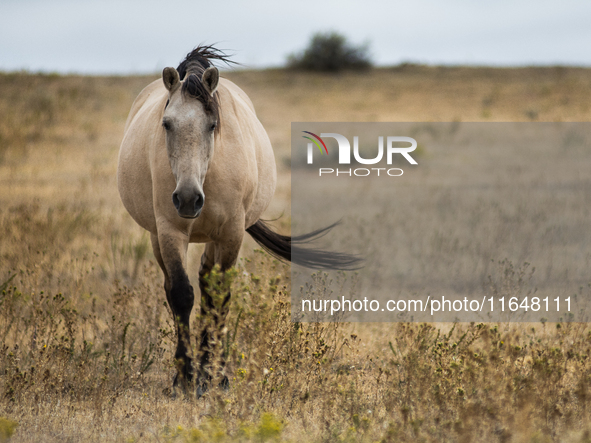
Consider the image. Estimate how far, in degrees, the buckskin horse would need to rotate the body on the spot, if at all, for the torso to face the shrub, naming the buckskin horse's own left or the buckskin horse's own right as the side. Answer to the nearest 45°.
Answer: approximately 180°

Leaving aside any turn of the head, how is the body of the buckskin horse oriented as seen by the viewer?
toward the camera
